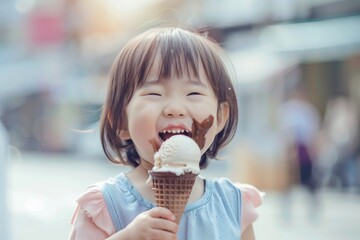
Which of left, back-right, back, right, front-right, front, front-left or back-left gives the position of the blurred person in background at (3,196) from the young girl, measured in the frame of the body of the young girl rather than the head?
back-right

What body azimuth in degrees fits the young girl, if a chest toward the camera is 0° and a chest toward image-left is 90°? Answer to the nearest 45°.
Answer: approximately 0°

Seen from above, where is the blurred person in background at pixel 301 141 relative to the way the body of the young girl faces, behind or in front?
behind

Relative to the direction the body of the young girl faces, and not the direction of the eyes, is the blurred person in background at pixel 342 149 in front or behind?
behind
